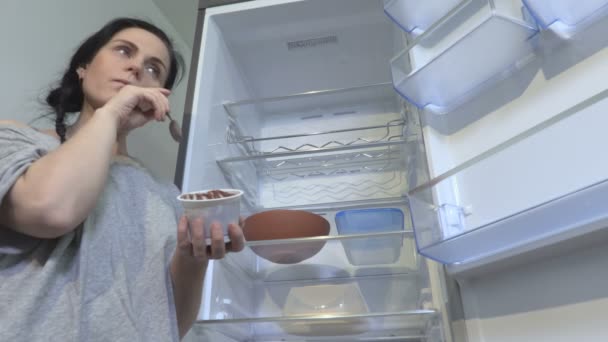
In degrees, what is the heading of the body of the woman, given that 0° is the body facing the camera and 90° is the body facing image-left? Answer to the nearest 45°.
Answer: approximately 315°

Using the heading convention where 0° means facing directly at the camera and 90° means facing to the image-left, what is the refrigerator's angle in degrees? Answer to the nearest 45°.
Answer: approximately 0°

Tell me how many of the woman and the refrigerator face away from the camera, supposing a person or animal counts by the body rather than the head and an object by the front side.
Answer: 0
